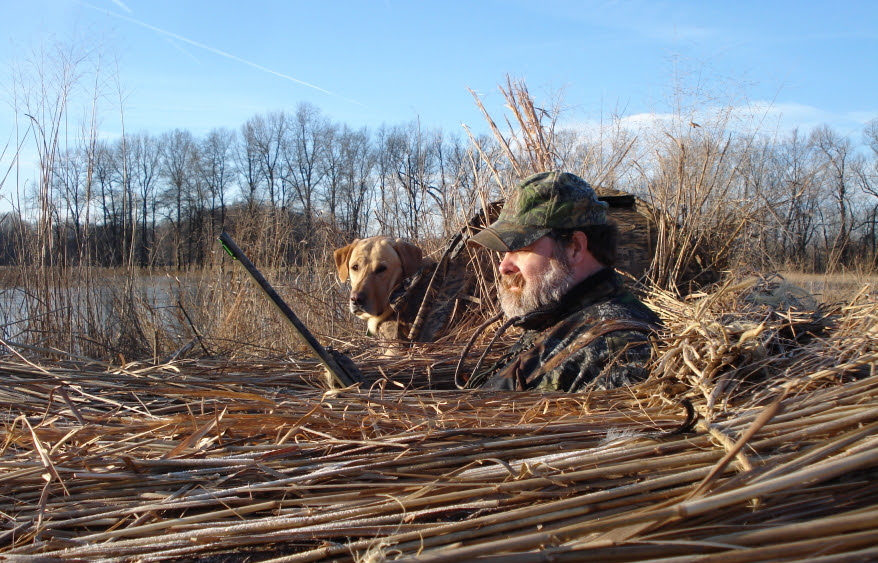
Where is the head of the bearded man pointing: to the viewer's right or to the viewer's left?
to the viewer's left

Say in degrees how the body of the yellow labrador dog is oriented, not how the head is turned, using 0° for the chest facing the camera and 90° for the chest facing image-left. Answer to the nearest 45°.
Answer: approximately 45°

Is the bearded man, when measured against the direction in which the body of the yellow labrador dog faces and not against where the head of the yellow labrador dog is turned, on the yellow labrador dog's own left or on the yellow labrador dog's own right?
on the yellow labrador dog's own left
